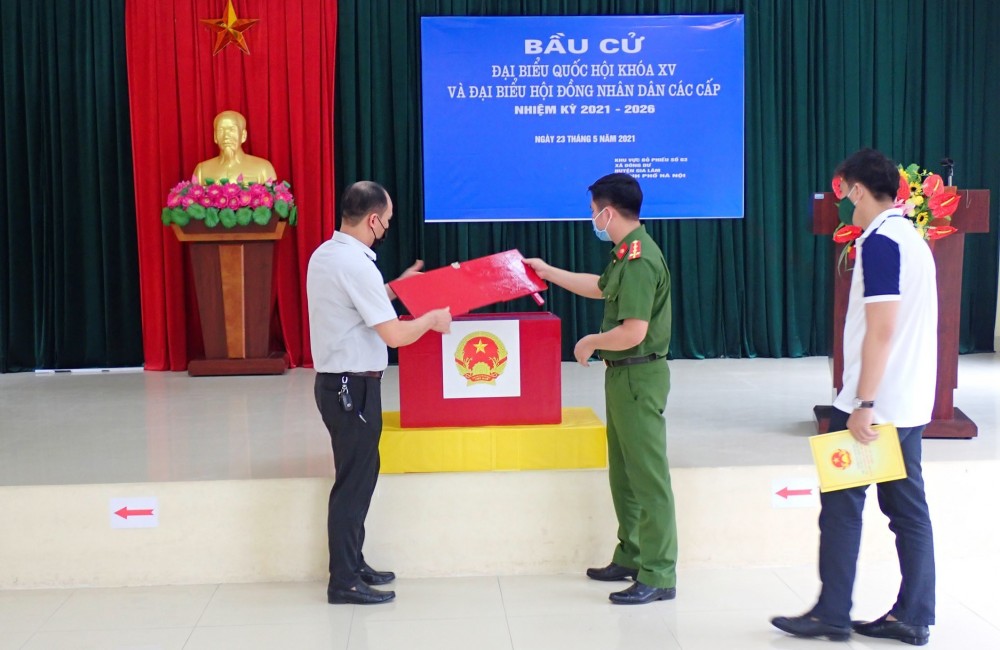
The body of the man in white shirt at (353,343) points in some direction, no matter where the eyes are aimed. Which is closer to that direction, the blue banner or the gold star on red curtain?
the blue banner

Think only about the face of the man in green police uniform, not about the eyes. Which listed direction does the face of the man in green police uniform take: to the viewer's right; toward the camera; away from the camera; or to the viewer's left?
to the viewer's left

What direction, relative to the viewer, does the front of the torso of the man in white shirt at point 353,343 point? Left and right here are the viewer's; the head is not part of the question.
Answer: facing to the right of the viewer

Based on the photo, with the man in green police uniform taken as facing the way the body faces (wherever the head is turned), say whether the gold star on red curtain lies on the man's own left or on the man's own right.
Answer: on the man's own right

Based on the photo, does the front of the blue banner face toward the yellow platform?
yes

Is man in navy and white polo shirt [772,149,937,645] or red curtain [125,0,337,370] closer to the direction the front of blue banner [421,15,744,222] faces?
the man in navy and white polo shirt

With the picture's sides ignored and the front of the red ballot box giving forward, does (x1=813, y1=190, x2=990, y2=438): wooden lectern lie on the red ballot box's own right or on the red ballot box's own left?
on the red ballot box's own left

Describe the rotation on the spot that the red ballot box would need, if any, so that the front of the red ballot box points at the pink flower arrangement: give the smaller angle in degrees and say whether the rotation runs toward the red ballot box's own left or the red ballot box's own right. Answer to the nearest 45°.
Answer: approximately 135° to the red ballot box's own right

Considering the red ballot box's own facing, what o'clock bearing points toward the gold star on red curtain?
The gold star on red curtain is roughly at 5 o'clock from the red ballot box.

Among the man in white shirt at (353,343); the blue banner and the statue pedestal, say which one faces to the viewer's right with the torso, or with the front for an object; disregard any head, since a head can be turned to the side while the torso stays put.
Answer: the man in white shirt

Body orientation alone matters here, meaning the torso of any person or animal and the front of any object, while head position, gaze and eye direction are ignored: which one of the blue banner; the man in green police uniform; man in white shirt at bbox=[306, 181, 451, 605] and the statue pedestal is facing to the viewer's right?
the man in white shirt

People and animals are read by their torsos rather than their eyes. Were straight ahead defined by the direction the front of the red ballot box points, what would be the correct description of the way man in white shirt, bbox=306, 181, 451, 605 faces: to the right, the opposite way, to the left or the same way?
to the left

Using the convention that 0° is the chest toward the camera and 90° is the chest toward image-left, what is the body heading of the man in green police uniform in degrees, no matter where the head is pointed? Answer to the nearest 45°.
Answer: approximately 90°

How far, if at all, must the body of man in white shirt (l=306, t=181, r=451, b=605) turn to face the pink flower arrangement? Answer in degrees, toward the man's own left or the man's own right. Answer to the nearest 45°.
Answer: approximately 90° to the man's own left

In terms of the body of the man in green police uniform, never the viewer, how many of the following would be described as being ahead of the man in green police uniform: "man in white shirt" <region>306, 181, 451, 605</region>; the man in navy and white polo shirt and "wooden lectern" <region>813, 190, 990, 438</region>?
1
